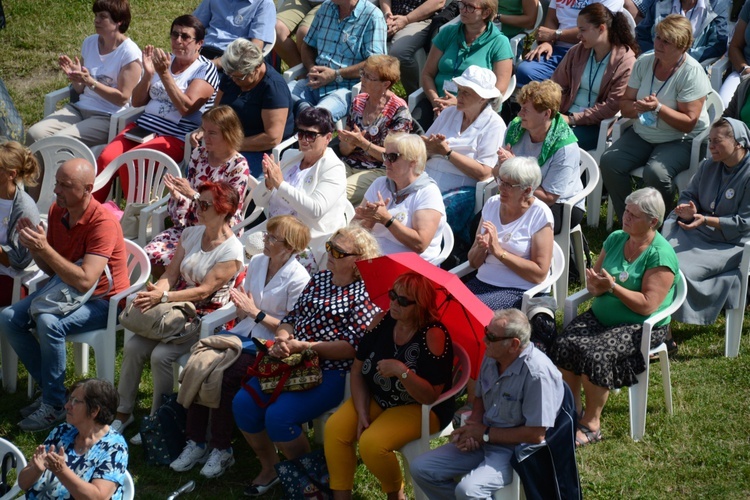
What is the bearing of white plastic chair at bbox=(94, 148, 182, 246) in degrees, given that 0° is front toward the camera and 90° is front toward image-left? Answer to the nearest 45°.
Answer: approximately 45°

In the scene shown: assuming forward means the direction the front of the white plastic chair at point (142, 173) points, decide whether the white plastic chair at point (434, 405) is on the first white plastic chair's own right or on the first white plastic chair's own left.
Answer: on the first white plastic chair's own left

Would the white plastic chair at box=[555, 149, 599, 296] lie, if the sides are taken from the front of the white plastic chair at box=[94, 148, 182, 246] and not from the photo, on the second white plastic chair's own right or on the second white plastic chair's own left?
on the second white plastic chair's own left

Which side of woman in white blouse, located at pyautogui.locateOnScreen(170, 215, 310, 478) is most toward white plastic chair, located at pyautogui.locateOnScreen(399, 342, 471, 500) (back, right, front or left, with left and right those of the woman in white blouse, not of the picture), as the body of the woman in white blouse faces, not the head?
left

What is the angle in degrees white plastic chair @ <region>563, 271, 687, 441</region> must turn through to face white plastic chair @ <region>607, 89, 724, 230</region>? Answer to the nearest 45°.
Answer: approximately 135° to its right

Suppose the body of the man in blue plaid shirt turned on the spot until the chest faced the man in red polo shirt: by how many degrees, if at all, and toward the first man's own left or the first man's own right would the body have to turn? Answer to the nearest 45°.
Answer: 0° — they already face them

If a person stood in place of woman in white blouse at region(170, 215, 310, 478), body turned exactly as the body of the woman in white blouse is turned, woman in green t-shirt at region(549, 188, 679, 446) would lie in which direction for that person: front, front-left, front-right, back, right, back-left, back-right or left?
back-left

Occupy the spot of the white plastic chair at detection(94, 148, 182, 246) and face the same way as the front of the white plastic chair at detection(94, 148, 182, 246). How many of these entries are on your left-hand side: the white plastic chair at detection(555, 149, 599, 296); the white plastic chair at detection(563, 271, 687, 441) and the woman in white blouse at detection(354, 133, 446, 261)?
3

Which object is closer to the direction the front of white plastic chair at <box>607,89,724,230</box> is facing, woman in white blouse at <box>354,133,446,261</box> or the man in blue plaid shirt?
the woman in white blouse

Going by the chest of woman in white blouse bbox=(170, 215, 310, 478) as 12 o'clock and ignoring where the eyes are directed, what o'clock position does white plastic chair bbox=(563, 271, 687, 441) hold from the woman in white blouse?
The white plastic chair is roughly at 8 o'clock from the woman in white blouse.

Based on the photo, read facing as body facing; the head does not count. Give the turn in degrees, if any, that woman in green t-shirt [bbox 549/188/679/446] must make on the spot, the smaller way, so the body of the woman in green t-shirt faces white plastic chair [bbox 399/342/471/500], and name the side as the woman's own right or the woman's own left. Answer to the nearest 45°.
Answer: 0° — they already face it

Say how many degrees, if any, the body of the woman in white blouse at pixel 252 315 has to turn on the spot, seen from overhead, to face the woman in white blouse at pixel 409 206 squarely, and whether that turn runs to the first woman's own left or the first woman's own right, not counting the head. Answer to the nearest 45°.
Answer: approximately 180°
